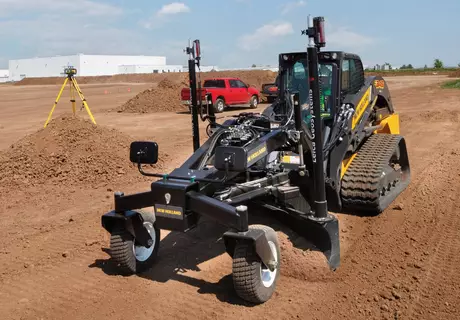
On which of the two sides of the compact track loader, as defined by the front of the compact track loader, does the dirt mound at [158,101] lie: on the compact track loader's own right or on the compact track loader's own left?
on the compact track loader's own right

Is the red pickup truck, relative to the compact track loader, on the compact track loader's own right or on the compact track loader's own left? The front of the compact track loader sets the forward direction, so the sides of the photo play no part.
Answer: on the compact track loader's own right

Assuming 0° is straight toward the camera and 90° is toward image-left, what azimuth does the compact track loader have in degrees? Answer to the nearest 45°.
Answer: approximately 45°
